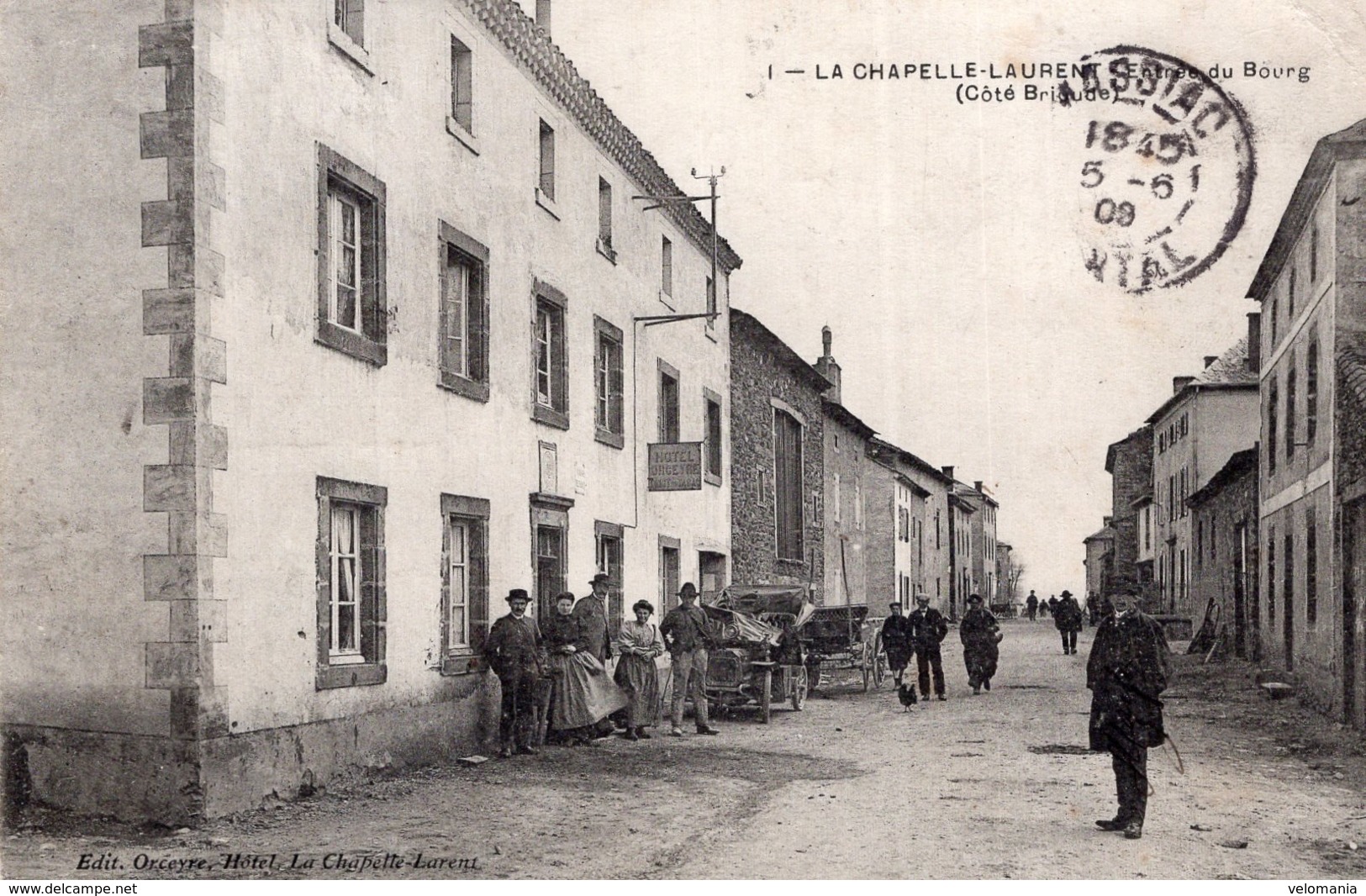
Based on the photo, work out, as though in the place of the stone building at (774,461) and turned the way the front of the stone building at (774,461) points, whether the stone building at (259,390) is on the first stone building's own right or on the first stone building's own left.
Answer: on the first stone building's own right

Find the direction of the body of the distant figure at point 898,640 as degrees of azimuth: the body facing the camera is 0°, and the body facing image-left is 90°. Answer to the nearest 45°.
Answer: approximately 0°

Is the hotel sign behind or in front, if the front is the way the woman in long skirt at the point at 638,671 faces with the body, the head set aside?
behind

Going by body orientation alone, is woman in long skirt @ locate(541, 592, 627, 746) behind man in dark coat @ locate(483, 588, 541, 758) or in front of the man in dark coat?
behind
